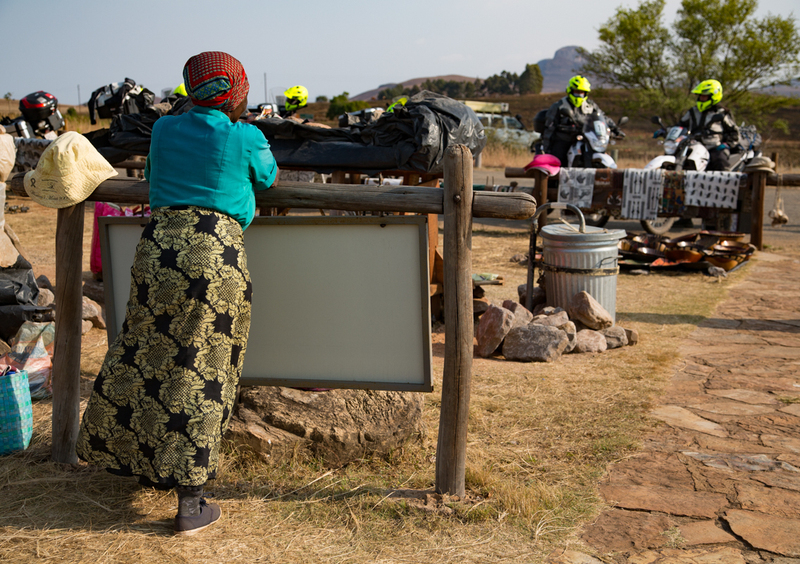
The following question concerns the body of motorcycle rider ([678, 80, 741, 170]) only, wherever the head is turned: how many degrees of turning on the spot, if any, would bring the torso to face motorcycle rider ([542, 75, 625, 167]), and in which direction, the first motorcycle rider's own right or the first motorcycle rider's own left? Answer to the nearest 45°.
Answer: approximately 45° to the first motorcycle rider's own right

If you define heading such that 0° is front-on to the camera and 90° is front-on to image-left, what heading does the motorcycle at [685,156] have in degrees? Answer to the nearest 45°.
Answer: approximately 45°

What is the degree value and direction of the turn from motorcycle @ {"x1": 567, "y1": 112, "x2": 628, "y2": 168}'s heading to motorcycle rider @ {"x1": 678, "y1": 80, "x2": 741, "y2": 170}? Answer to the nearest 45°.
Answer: approximately 45° to its left

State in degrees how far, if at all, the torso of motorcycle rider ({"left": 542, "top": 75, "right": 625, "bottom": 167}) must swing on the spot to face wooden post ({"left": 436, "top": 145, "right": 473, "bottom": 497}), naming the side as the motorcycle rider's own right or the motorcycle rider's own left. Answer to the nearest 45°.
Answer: approximately 45° to the motorcycle rider's own right

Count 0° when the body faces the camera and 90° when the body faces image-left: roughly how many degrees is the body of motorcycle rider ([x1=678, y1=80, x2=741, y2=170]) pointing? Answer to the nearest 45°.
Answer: approximately 45°

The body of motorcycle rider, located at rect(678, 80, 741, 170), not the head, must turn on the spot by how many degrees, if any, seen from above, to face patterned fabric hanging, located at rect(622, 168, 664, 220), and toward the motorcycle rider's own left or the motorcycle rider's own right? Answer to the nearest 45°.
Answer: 0° — they already face it

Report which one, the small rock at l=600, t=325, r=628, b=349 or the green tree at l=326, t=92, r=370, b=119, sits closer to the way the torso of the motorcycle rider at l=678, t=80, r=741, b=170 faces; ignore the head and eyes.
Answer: the small rock

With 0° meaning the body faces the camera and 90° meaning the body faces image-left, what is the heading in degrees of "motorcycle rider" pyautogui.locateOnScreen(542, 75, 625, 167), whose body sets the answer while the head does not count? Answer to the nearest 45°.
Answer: approximately 315°
